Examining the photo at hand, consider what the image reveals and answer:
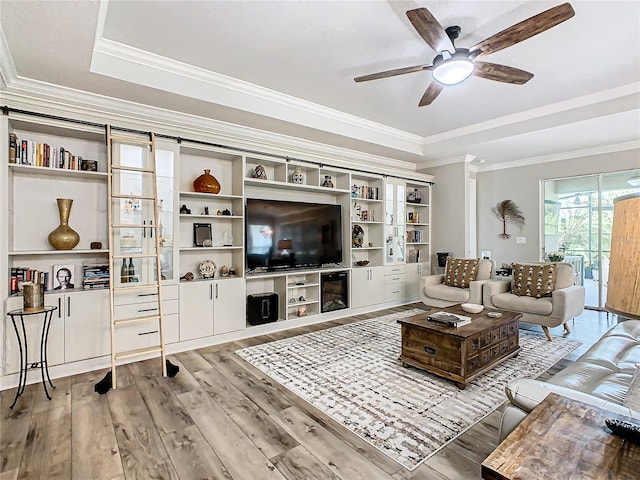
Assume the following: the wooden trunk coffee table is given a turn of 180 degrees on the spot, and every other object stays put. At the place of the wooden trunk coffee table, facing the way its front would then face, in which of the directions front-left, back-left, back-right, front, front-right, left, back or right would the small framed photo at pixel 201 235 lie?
front-left

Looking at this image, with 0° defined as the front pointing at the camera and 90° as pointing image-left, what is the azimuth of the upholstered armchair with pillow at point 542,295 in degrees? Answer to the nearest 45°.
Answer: approximately 45°

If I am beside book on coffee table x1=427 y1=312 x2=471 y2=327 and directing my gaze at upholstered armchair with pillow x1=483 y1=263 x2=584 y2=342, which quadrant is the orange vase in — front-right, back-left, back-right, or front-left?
back-left

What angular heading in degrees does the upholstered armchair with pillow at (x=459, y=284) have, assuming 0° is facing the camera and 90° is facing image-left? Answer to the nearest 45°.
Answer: approximately 45°

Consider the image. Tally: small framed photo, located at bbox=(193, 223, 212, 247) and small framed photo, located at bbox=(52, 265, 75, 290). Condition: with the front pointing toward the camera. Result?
2

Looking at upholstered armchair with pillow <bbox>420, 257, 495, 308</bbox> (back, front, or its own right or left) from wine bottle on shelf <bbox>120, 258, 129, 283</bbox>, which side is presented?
front

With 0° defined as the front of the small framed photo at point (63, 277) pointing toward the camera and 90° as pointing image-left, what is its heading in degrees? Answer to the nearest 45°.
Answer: approximately 0°

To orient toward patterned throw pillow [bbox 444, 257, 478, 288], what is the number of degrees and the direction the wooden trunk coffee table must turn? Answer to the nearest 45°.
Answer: approximately 135° to its left

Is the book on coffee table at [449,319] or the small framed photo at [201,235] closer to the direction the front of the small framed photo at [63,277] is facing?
the book on coffee table

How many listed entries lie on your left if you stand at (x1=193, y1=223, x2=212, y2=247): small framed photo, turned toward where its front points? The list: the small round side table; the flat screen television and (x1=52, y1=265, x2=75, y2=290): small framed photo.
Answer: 1

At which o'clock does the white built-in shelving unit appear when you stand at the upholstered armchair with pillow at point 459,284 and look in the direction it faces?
The white built-in shelving unit is roughly at 12 o'clock from the upholstered armchair with pillow.

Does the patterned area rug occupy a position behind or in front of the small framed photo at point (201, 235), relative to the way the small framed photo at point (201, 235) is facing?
in front

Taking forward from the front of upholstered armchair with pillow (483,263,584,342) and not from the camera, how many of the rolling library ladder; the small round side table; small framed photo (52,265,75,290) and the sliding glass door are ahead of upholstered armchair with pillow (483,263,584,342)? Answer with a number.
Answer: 3

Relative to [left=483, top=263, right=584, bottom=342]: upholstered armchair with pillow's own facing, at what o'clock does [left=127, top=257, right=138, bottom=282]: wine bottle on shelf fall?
The wine bottle on shelf is roughly at 12 o'clock from the upholstered armchair with pillow.

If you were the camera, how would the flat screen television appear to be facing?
facing the viewer and to the right of the viewer

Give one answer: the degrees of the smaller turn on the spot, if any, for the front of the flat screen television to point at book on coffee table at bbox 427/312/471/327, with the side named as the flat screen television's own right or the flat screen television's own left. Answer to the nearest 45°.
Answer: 0° — it already faces it
